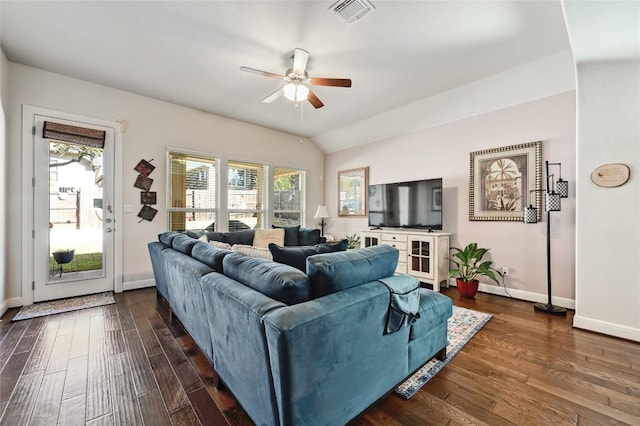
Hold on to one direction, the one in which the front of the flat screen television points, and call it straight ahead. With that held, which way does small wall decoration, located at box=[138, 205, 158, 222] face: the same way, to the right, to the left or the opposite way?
to the left

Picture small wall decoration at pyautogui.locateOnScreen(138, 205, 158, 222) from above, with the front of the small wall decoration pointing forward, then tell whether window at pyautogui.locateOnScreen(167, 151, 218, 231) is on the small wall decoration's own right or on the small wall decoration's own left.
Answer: on the small wall decoration's own left

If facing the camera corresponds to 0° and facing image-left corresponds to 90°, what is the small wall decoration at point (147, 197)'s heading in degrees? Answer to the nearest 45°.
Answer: approximately 0°

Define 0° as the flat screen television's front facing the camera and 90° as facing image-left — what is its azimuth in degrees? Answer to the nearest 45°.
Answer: approximately 45°

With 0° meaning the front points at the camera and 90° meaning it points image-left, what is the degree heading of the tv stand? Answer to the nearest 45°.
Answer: approximately 45°

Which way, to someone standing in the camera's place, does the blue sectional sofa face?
facing away from the viewer and to the right of the viewer

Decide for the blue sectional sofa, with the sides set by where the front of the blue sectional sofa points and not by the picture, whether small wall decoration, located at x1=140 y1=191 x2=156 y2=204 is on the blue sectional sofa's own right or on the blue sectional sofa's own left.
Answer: on the blue sectional sofa's own left

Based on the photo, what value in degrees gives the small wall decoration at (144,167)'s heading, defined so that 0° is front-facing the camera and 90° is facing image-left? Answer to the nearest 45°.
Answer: approximately 0°
